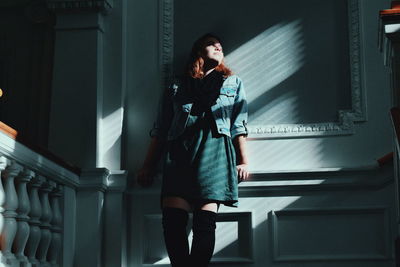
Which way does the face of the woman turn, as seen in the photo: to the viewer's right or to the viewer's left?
to the viewer's right

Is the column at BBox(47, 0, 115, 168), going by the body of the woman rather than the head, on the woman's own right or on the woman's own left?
on the woman's own right

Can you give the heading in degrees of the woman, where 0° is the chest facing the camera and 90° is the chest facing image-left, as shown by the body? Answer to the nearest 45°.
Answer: approximately 0°

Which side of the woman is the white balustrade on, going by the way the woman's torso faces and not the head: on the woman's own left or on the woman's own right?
on the woman's own right
